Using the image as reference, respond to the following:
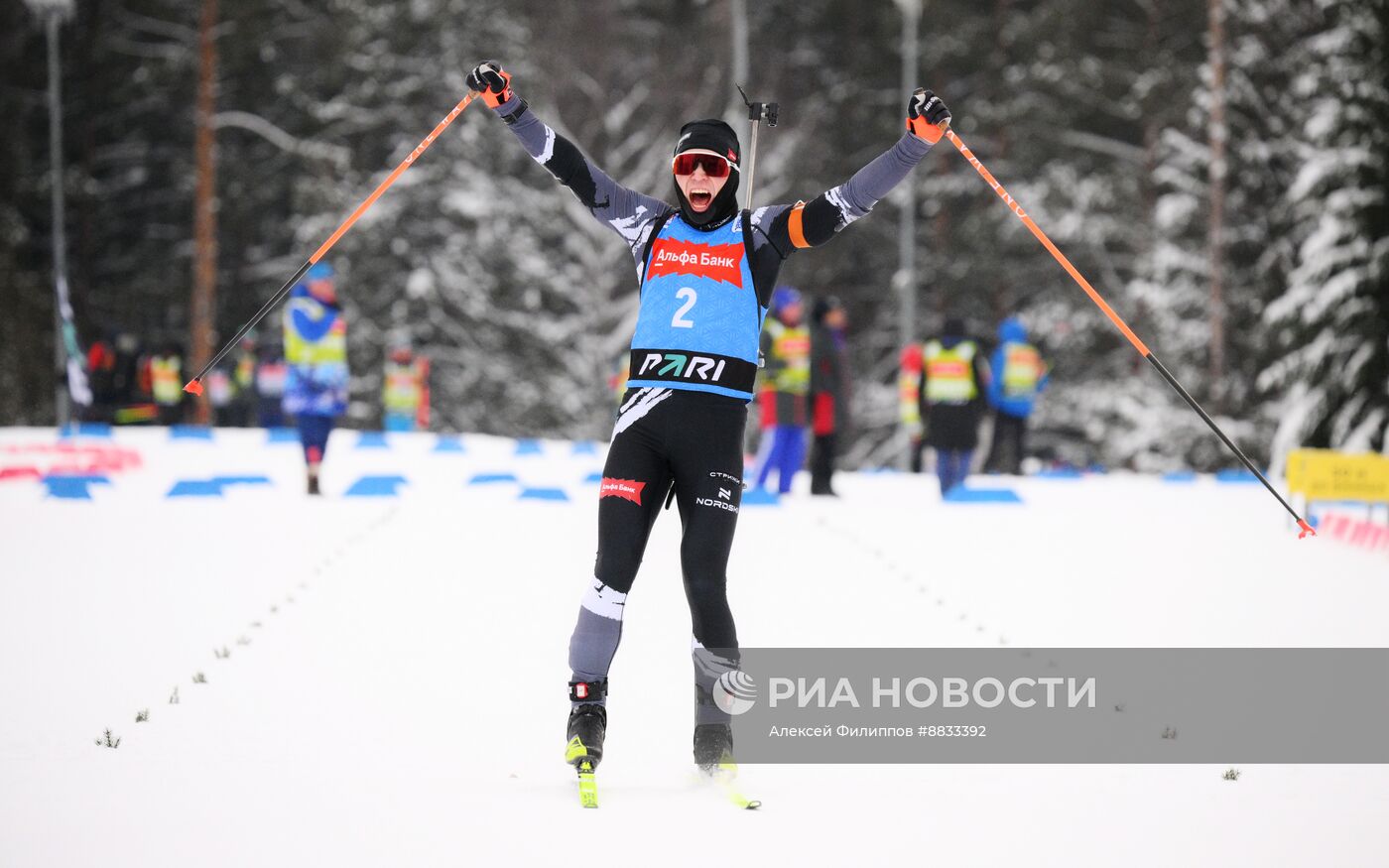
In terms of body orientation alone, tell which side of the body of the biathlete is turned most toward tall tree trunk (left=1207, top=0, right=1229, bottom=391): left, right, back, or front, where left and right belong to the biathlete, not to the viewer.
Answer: back

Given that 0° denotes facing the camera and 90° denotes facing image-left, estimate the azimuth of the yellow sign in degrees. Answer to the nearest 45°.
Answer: approximately 0°

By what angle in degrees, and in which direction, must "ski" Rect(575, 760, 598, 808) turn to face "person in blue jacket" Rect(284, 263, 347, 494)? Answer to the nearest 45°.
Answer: approximately 180°
